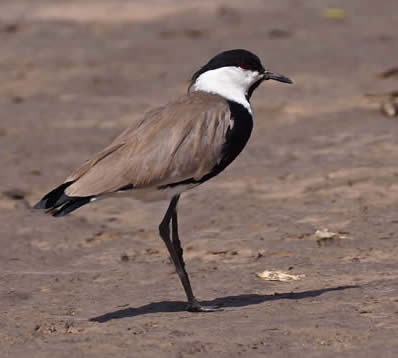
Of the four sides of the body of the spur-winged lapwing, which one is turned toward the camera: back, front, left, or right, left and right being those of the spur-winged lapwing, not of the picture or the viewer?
right
